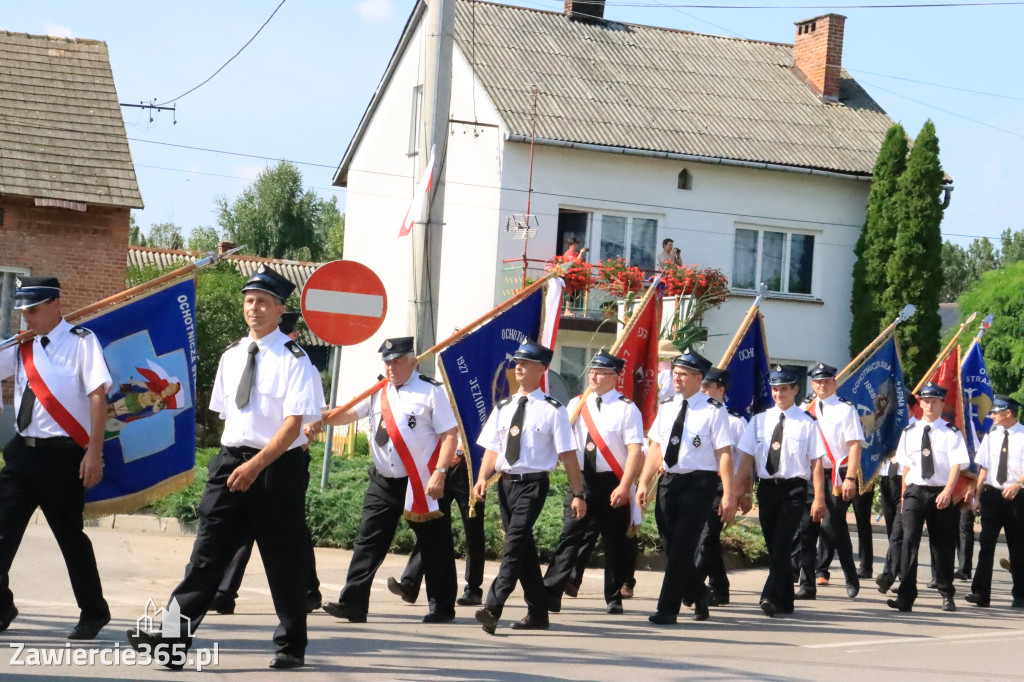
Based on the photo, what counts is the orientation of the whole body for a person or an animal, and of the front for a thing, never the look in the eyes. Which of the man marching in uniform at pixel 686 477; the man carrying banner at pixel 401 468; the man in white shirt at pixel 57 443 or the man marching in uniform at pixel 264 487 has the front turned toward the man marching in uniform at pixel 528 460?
the man marching in uniform at pixel 686 477

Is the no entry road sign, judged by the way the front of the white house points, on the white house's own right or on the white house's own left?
on the white house's own right

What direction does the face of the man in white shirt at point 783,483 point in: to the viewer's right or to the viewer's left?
to the viewer's left

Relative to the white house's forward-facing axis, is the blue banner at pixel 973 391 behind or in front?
in front

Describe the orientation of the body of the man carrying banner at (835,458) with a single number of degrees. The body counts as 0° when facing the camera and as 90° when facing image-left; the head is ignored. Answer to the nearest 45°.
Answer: approximately 45°

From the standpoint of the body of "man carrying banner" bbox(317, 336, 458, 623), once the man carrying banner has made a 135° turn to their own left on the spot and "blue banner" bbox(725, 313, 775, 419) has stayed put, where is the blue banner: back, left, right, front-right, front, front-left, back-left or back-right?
front-left

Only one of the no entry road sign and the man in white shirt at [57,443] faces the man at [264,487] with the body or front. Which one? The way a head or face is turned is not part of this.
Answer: the no entry road sign

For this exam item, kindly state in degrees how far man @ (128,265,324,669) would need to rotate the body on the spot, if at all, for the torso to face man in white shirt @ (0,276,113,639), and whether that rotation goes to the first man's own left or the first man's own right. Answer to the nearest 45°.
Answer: approximately 90° to the first man's own right

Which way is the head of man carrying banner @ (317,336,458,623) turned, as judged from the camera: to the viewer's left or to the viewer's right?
to the viewer's left
